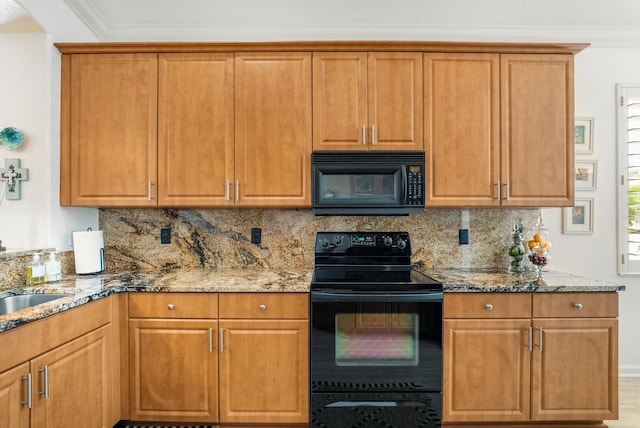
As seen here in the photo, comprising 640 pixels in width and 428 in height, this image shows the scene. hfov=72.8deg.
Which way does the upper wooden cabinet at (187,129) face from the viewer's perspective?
toward the camera

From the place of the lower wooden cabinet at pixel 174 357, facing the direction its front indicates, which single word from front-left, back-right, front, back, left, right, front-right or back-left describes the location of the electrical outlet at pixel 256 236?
back-left

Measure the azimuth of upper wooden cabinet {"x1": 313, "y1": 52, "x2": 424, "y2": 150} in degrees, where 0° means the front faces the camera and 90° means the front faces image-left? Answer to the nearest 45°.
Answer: approximately 0°

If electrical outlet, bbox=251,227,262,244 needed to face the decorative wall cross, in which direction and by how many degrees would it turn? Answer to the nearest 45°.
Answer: approximately 90° to its right

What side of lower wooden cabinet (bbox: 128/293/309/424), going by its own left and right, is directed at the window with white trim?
left

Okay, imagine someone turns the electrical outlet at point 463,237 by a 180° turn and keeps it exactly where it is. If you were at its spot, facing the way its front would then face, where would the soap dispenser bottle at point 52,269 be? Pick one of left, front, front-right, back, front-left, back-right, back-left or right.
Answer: back-left

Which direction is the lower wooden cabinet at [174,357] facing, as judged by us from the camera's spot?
facing the viewer

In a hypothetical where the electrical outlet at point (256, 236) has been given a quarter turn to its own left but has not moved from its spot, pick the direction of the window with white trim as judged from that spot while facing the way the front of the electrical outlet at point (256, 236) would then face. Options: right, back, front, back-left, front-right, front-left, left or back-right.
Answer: front

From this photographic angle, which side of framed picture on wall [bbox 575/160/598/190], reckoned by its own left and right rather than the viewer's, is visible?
front

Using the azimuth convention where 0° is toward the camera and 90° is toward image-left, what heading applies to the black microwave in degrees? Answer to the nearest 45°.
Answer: approximately 0°

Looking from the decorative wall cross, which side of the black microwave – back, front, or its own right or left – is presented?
right

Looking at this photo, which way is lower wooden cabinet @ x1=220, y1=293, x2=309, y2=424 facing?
toward the camera
